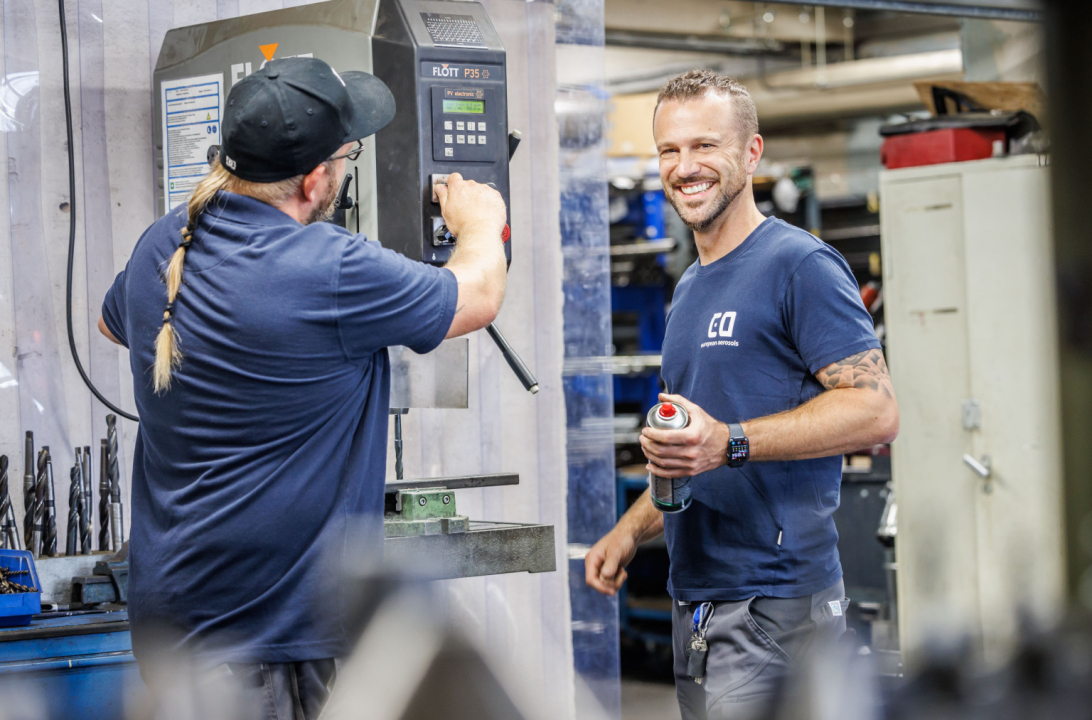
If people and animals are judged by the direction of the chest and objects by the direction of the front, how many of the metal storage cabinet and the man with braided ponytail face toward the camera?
1

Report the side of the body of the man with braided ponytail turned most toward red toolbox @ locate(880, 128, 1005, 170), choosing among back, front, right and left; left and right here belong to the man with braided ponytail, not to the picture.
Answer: front

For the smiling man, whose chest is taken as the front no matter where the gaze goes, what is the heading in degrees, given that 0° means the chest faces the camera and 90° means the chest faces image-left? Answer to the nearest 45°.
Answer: approximately 45°

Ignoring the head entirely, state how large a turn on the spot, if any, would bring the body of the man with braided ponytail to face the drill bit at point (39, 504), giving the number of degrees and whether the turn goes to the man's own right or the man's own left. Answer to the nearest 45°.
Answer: approximately 90° to the man's own left

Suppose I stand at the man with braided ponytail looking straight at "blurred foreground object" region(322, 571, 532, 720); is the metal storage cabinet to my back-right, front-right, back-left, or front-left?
back-left

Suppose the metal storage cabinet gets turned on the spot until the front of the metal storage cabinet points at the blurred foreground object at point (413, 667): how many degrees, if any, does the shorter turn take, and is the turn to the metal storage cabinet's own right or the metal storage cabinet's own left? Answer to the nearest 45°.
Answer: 0° — it already faces it

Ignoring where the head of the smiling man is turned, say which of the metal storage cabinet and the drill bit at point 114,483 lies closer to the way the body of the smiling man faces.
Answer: the drill bit

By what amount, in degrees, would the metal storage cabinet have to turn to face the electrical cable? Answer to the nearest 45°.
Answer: approximately 45° to its right

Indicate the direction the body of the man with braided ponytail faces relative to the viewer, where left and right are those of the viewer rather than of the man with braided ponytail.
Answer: facing away from the viewer and to the right of the viewer

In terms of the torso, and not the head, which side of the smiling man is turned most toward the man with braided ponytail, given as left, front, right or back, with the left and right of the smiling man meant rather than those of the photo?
front

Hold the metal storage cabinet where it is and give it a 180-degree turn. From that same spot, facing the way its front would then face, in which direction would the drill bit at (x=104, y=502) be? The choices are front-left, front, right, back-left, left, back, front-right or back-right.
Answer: back-left

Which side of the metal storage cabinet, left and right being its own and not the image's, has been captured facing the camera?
front

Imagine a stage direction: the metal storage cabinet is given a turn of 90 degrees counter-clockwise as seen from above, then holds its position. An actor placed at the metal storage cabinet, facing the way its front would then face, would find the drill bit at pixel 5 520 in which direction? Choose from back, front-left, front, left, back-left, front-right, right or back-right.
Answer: back-right

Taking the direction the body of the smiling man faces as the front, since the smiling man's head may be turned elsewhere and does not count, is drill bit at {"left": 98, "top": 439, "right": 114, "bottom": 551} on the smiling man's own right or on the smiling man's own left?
on the smiling man's own right

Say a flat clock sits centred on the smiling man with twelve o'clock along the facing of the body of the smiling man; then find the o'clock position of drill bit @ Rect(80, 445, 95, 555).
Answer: The drill bit is roughly at 2 o'clock from the smiling man.
